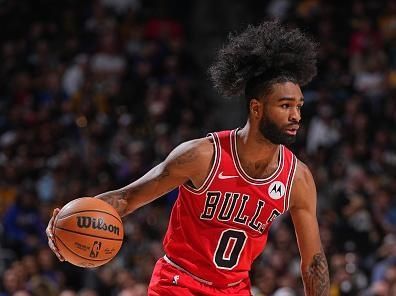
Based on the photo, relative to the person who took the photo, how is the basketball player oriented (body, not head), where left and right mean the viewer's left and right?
facing the viewer and to the right of the viewer
